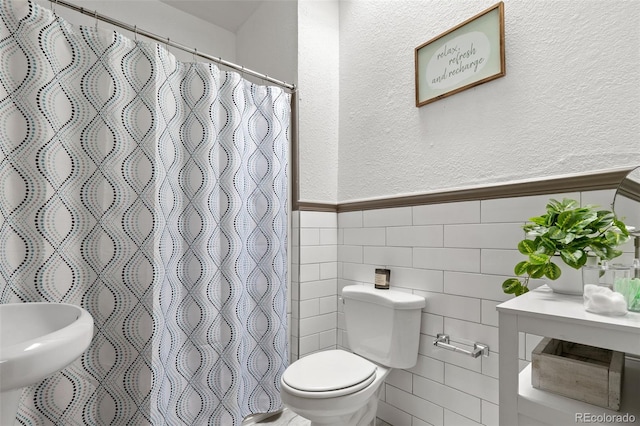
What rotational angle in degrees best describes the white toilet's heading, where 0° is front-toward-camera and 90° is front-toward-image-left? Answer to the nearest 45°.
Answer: approximately 45°

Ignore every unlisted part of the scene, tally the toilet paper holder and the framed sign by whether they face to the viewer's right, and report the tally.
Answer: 0

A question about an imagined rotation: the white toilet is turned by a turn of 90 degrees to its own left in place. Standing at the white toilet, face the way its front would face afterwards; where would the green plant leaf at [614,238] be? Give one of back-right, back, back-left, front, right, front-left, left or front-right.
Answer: front

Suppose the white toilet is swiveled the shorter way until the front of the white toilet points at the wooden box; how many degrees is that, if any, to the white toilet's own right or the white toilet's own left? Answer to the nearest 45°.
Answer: approximately 90° to the white toilet's own left

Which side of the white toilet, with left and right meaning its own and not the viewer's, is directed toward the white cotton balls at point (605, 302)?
left

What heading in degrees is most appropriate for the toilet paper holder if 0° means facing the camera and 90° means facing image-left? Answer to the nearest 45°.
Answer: approximately 45°

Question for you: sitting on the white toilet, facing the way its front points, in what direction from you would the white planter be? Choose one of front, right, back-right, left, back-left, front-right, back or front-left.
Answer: left

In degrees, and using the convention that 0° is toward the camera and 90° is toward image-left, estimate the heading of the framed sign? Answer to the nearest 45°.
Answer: approximately 45°

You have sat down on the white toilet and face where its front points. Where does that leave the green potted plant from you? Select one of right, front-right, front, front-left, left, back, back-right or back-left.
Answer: left
